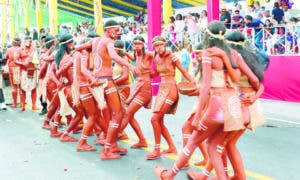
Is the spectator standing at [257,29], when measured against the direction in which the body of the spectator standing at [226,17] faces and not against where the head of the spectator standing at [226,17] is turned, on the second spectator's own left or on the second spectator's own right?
on the second spectator's own left

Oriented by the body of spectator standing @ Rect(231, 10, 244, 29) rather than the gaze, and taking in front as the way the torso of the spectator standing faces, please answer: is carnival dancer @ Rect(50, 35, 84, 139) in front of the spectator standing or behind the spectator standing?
in front

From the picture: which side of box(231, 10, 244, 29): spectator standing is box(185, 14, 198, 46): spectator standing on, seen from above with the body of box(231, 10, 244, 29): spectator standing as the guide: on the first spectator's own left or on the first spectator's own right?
on the first spectator's own right

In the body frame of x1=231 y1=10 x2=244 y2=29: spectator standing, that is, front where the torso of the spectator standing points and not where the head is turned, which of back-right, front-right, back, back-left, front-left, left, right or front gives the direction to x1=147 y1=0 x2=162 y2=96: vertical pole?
right

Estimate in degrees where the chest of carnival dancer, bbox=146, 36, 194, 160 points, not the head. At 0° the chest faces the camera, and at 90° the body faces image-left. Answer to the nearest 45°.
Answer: approximately 45°
